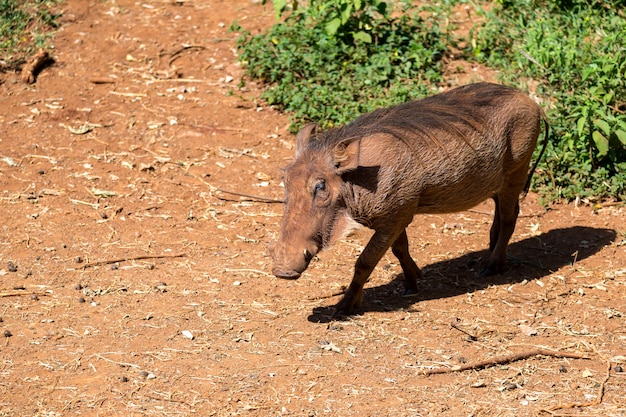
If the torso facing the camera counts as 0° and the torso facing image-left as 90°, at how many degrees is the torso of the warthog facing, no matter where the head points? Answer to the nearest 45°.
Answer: approximately 45°

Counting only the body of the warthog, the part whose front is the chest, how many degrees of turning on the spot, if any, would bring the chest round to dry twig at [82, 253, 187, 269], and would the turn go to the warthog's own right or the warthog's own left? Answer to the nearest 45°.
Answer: approximately 45° to the warthog's own right

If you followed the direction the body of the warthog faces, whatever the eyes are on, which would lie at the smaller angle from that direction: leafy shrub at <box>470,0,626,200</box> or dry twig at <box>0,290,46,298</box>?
the dry twig

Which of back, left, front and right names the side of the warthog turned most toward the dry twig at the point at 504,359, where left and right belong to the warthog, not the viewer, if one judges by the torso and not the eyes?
left

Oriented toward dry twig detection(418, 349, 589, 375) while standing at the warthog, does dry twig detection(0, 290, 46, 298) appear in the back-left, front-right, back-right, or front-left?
back-right

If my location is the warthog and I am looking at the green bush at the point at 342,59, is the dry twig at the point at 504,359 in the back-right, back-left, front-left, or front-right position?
back-right

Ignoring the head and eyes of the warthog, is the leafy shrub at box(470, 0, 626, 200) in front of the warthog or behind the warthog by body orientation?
behind

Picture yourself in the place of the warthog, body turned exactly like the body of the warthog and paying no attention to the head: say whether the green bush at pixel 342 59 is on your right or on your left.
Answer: on your right

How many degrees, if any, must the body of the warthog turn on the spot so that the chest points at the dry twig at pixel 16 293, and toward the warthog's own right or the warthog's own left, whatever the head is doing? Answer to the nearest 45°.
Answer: approximately 45° to the warthog's own right
